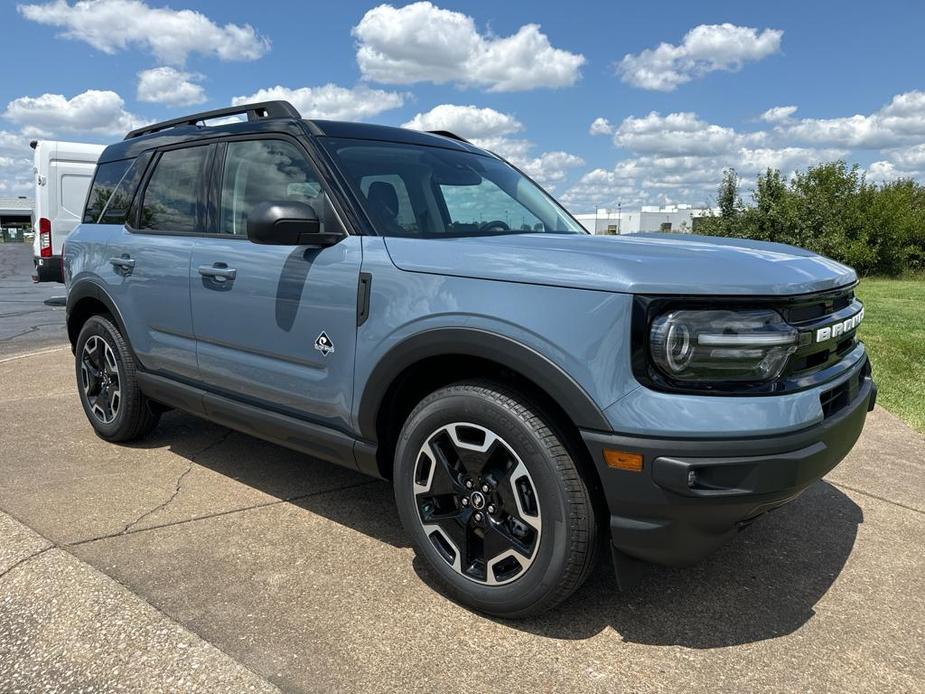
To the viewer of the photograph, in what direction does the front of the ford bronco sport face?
facing the viewer and to the right of the viewer

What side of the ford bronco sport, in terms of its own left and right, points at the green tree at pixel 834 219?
left

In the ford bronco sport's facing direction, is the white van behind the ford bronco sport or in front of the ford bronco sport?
behind
